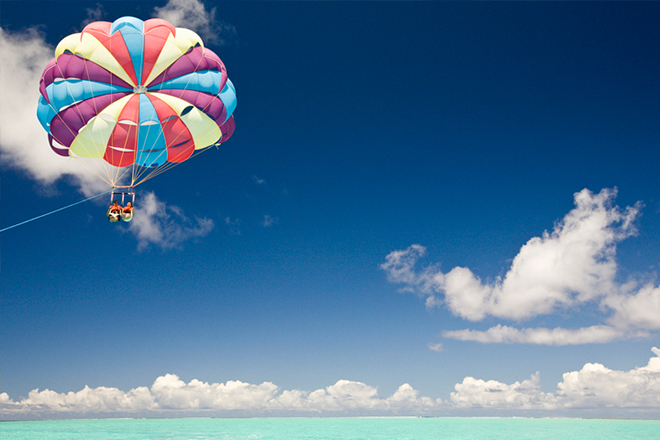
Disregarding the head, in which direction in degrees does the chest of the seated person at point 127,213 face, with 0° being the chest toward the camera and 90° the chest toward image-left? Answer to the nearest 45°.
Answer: approximately 45°
